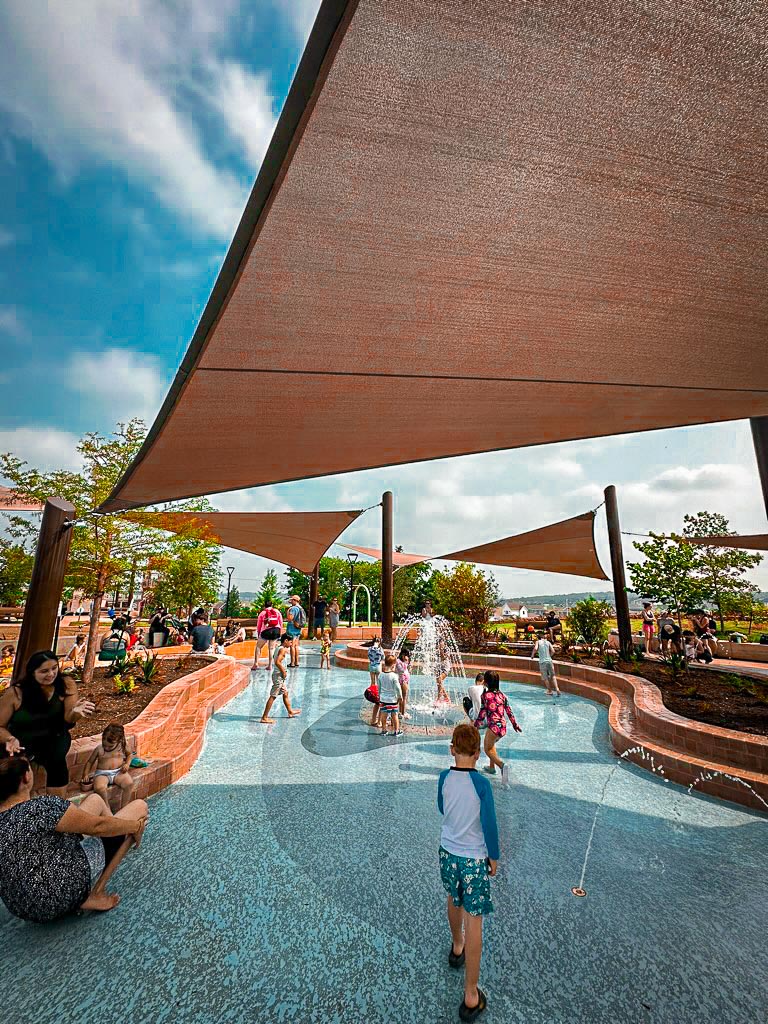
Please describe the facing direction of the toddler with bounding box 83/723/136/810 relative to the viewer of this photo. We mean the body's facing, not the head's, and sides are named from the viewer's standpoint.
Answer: facing the viewer

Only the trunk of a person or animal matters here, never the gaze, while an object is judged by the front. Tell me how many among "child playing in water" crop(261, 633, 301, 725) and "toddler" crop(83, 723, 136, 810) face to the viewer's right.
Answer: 1

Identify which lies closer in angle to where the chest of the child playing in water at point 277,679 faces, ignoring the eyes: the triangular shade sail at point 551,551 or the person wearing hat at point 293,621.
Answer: the triangular shade sail

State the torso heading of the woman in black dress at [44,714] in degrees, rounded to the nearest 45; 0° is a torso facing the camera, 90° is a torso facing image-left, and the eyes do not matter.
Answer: approximately 315°

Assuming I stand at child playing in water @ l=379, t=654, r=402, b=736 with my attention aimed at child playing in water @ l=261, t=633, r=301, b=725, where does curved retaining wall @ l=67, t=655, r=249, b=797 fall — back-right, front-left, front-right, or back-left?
front-left

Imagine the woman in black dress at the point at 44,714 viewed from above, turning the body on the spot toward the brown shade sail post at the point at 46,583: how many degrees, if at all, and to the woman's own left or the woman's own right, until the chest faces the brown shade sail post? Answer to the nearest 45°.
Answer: approximately 135° to the woman's own left

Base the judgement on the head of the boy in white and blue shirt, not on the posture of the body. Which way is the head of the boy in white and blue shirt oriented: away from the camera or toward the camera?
away from the camera

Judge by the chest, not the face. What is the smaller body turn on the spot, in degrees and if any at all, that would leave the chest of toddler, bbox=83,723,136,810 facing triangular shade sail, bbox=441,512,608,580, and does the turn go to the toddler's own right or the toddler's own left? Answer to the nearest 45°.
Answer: approximately 135° to the toddler's own left

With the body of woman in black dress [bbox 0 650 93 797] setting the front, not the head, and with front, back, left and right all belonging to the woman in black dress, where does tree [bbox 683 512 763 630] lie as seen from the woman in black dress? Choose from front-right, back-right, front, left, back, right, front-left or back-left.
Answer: front-left

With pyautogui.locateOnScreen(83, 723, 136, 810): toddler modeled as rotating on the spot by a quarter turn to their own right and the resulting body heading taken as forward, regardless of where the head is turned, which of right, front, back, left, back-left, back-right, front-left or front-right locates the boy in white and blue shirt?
back-left

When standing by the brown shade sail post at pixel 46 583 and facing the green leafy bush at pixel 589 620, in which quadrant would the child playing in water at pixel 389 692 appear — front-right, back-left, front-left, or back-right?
front-right

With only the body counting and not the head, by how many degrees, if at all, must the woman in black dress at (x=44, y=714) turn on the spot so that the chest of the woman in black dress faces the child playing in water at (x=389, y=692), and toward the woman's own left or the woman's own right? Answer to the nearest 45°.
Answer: approximately 45° to the woman's own left

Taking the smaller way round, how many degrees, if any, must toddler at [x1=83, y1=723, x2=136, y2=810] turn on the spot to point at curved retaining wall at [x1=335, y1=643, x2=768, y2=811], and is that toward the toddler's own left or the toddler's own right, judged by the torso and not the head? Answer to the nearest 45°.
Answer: approximately 90° to the toddler's own left
